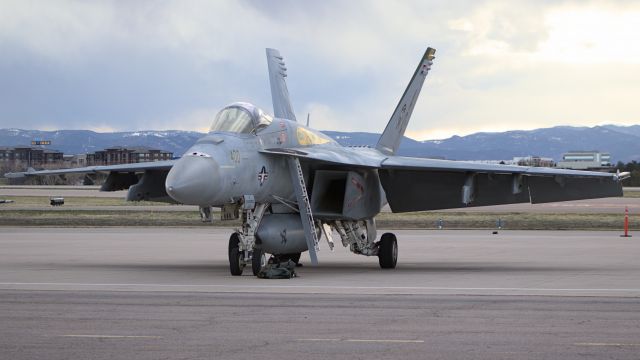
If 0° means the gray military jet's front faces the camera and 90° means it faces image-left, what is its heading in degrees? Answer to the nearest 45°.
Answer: approximately 45°
